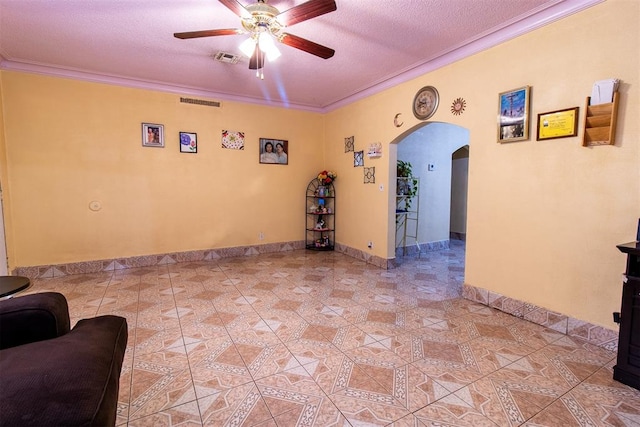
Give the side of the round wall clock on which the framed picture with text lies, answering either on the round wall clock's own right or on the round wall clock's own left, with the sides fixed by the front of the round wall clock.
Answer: on the round wall clock's own left

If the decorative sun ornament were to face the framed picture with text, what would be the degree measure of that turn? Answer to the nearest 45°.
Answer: approximately 90° to its left

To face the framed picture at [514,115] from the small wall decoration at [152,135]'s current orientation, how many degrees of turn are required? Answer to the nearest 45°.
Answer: approximately 45° to its left

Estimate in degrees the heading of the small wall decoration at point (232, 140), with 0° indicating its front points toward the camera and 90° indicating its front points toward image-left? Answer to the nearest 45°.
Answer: approximately 0°

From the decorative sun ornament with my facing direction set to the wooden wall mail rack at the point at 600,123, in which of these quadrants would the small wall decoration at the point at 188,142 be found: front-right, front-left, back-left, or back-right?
back-right

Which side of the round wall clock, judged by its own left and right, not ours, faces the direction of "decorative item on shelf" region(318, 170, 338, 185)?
right

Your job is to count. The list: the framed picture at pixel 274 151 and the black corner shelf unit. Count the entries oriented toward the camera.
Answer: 2

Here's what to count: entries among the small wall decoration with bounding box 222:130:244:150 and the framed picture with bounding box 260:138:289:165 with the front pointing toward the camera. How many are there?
2

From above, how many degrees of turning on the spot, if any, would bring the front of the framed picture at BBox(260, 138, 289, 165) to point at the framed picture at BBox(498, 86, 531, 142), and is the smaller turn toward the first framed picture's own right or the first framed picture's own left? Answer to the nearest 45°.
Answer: approximately 45° to the first framed picture's own left

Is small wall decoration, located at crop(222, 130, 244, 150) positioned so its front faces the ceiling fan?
yes

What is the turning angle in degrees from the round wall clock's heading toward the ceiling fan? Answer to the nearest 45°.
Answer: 0° — it already faces it

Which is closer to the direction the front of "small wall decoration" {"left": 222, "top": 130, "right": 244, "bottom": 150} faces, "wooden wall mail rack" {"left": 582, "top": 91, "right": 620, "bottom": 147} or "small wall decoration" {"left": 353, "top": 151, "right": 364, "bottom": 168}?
the wooden wall mail rack

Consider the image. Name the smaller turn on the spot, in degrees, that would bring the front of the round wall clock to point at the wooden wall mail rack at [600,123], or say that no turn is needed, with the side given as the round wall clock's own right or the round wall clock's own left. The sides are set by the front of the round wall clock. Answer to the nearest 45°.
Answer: approximately 90° to the round wall clock's own left

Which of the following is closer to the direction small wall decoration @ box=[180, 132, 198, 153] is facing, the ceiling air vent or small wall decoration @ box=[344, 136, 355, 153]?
the ceiling air vent

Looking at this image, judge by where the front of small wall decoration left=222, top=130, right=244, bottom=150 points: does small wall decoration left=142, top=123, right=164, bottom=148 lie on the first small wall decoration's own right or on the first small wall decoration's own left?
on the first small wall decoration's own right

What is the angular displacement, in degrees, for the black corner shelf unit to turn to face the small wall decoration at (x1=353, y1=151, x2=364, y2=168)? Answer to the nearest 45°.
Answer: approximately 45° to its left
